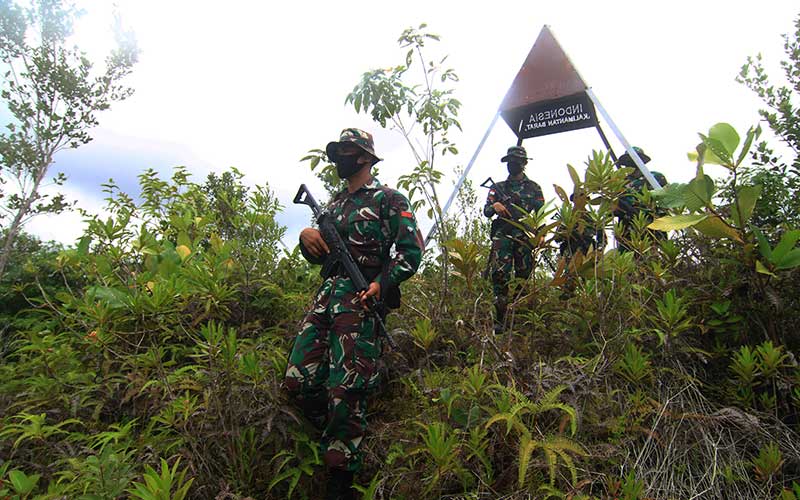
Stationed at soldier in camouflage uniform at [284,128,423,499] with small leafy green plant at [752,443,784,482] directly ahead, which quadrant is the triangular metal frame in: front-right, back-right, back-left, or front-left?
front-left

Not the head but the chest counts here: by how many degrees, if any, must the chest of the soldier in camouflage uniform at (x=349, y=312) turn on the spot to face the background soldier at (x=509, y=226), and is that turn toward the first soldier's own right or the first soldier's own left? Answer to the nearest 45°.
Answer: approximately 180°

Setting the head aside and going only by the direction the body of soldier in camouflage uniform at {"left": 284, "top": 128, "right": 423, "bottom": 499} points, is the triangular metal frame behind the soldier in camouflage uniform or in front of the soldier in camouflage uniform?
behind

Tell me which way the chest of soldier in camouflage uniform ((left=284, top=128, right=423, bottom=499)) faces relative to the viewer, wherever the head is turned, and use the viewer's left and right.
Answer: facing the viewer and to the left of the viewer

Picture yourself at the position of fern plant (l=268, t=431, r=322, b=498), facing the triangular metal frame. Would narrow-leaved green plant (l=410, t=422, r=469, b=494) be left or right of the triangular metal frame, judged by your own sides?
right

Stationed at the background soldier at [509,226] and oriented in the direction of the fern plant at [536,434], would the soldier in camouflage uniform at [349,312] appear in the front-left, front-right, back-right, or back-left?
front-right

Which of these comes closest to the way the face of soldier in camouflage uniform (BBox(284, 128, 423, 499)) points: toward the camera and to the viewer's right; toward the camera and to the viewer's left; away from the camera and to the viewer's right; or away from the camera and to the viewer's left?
toward the camera and to the viewer's left

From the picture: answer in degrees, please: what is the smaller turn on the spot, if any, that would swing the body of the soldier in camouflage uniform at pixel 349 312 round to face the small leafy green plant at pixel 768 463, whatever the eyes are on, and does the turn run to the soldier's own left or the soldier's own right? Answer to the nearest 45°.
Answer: approximately 135° to the soldier's own left
